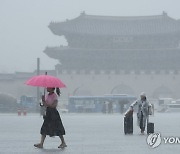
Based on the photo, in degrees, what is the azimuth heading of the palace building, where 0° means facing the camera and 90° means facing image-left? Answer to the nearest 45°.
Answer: approximately 0°

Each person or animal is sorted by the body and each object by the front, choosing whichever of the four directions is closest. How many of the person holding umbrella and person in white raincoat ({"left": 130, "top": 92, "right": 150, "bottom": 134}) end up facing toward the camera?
1

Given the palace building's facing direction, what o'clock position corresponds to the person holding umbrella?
The person holding umbrella is roughly at 12 o'clock from the palace building.

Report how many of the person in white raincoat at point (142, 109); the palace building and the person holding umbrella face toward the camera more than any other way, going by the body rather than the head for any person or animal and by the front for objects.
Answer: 2

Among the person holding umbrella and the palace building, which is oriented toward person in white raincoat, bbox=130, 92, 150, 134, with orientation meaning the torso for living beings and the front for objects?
the palace building

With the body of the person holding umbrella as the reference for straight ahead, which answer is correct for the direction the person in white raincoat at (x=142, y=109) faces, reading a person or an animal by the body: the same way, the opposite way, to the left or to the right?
to the left

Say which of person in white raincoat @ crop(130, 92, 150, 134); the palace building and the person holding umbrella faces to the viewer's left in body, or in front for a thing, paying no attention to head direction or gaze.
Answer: the person holding umbrella

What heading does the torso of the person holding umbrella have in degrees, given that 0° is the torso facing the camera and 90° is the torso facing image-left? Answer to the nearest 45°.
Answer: approximately 90°

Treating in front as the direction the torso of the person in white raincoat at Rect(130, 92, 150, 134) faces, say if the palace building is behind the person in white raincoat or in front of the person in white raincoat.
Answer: behind

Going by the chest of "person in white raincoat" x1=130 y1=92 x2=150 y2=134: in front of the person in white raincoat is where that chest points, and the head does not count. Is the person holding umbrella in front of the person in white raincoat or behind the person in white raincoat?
in front

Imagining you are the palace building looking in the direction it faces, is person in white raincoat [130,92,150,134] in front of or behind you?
in front

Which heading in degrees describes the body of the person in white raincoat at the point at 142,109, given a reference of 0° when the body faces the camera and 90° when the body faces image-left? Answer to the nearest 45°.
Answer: approximately 0°
